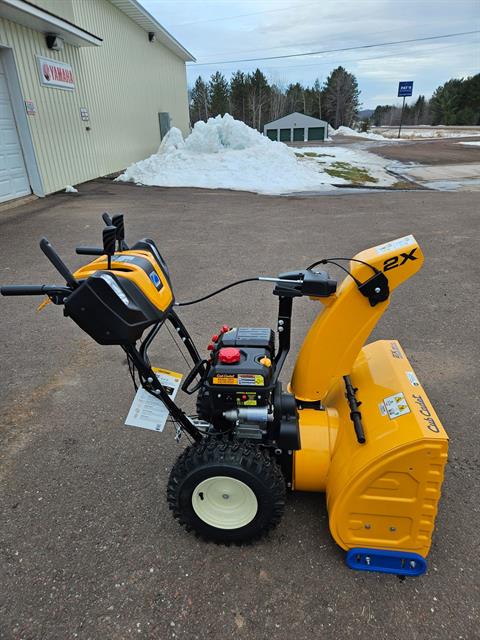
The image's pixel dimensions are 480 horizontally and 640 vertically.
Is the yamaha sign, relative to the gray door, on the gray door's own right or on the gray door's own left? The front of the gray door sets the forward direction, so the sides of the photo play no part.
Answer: on the gray door's own right

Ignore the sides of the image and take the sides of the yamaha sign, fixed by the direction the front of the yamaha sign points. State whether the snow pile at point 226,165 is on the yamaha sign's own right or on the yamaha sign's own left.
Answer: on the yamaha sign's own left

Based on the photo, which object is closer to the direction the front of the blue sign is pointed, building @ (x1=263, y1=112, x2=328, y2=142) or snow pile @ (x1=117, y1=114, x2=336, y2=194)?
the snow pile

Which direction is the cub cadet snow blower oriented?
to the viewer's right

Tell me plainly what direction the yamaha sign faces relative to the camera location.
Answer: facing the viewer and to the right of the viewer

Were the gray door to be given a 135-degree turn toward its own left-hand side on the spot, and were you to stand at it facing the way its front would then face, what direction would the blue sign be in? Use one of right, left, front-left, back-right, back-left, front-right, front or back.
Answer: front-right

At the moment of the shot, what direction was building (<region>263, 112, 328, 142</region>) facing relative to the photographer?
facing the viewer

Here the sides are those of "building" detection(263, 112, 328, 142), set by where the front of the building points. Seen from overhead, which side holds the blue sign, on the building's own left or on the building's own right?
on the building's own left

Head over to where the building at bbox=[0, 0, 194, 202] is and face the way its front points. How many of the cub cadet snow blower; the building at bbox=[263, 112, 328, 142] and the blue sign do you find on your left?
2

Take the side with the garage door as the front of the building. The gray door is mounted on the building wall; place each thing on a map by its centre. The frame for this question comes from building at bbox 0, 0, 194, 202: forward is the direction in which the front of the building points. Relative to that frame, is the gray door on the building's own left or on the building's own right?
on the building's own left

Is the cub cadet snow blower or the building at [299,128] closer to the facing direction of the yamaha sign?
the cub cadet snow blower

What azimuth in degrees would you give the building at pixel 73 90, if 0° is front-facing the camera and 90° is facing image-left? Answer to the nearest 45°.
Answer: approximately 315°

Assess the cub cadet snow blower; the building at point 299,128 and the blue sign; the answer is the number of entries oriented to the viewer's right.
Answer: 1

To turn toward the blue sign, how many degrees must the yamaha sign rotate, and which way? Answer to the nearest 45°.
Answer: approximately 90° to its left

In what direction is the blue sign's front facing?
toward the camera

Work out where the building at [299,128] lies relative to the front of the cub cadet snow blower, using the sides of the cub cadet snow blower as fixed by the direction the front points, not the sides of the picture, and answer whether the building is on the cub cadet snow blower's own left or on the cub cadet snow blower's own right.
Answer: on the cub cadet snow blower's own left
